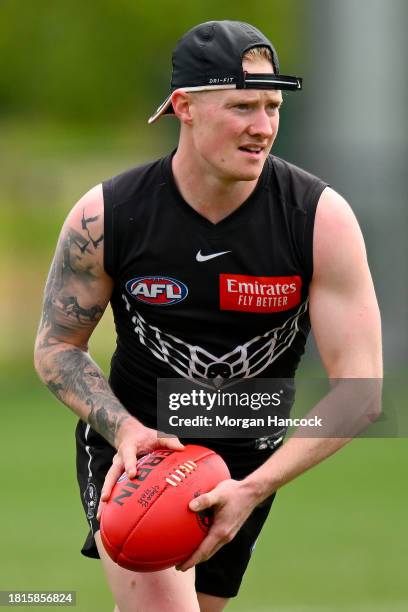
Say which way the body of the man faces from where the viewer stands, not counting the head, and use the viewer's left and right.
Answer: facing the viewer

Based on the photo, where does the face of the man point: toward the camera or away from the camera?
toward the camera
